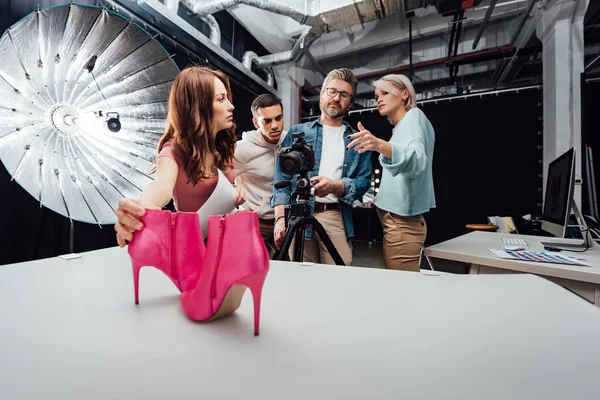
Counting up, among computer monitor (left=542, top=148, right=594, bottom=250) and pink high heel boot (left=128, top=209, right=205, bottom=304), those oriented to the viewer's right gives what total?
1

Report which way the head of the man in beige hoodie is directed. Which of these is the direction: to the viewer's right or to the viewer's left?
to the viewer's right

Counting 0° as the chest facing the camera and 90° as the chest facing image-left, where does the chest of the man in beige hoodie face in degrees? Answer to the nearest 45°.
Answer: approximately 315°

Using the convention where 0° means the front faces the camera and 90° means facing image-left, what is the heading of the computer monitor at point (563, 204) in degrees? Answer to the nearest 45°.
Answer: approximately 90°

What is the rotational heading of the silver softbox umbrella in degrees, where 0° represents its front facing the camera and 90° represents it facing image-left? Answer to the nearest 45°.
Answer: approximately 315°

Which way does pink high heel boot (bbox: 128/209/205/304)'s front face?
to the viewer's right

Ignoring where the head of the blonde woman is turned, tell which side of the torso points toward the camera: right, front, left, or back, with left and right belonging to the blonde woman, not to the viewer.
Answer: left
